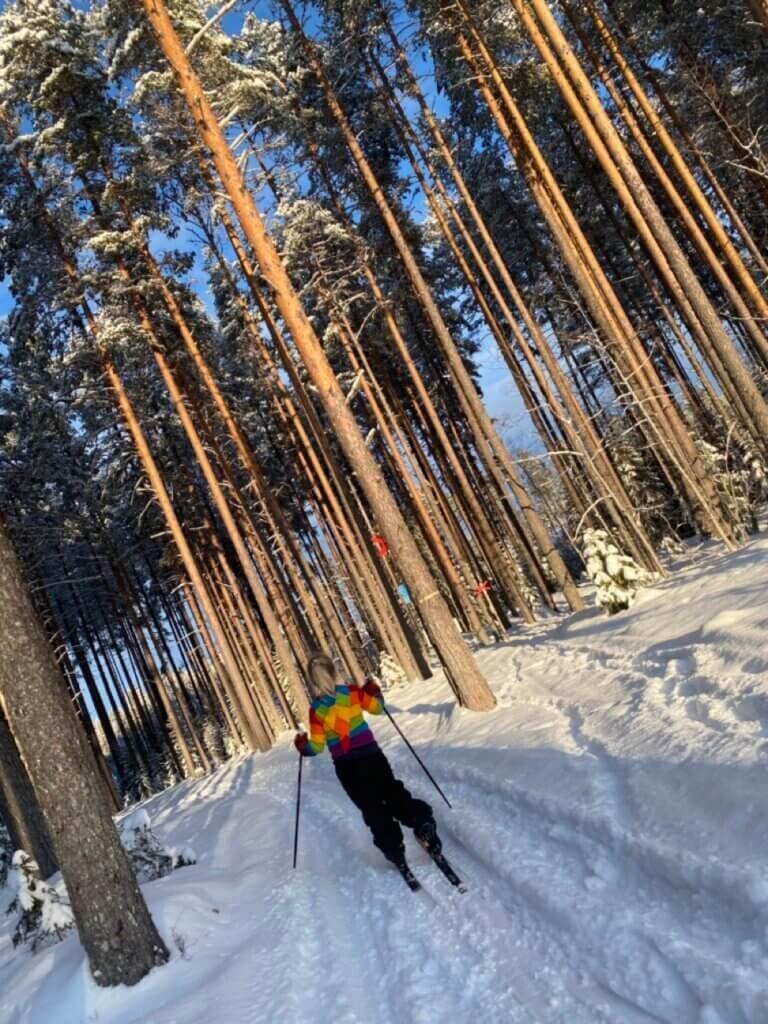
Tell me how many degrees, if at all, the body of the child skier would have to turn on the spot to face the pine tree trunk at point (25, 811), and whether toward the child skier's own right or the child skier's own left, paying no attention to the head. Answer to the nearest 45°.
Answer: approximately 45° to the child skier's own left

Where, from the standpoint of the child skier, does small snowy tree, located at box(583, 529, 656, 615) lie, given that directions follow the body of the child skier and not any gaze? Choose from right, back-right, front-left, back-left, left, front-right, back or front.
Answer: front-right

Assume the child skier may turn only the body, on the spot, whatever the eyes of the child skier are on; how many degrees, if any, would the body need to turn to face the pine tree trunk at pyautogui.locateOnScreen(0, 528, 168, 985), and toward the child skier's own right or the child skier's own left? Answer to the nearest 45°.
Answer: approximately 90° to the child skier's own left

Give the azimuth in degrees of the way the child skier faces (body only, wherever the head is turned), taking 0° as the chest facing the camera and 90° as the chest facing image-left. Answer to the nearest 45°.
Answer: approximately 180°

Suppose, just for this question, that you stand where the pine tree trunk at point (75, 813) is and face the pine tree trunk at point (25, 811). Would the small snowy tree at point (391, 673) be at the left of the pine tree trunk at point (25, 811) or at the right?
right

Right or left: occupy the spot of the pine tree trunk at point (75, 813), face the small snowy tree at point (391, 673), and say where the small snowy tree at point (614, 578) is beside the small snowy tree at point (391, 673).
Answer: right

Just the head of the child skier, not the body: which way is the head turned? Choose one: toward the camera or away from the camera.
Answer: away from the camera

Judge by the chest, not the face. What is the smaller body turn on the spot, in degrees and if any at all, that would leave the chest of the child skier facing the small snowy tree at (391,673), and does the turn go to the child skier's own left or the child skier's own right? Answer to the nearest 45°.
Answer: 0° — they already face it

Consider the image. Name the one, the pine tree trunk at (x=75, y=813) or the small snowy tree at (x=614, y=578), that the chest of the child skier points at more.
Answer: the small snowy tree
